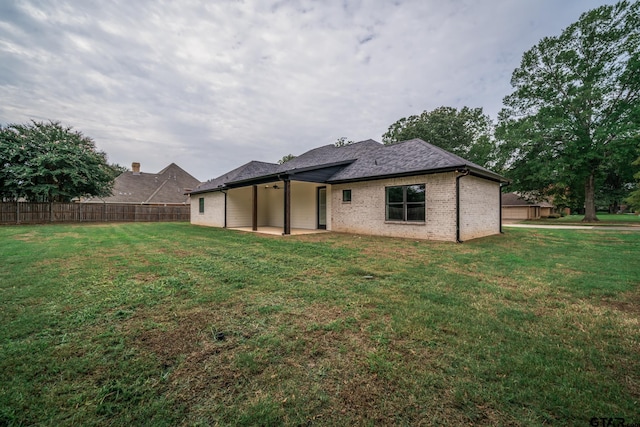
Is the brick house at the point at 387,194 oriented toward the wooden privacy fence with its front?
no

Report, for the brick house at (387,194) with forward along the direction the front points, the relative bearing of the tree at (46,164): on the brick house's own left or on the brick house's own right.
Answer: on the brick house's own left

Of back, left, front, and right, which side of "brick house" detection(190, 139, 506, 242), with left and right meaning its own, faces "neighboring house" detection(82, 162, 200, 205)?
left

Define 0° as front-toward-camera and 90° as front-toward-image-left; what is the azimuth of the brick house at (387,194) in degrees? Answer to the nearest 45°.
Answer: approximately 225°

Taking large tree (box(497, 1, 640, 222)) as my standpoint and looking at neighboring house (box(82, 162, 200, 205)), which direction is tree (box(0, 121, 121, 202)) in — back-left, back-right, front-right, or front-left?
front-left

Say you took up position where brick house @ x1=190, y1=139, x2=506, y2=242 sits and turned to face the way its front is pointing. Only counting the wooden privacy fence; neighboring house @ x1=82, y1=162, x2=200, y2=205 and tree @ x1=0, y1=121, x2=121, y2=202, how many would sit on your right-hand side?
0

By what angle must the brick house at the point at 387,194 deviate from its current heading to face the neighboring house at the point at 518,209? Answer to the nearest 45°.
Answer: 0° — it already faces it

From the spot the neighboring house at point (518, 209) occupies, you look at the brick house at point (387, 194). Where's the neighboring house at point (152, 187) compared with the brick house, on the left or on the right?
right
